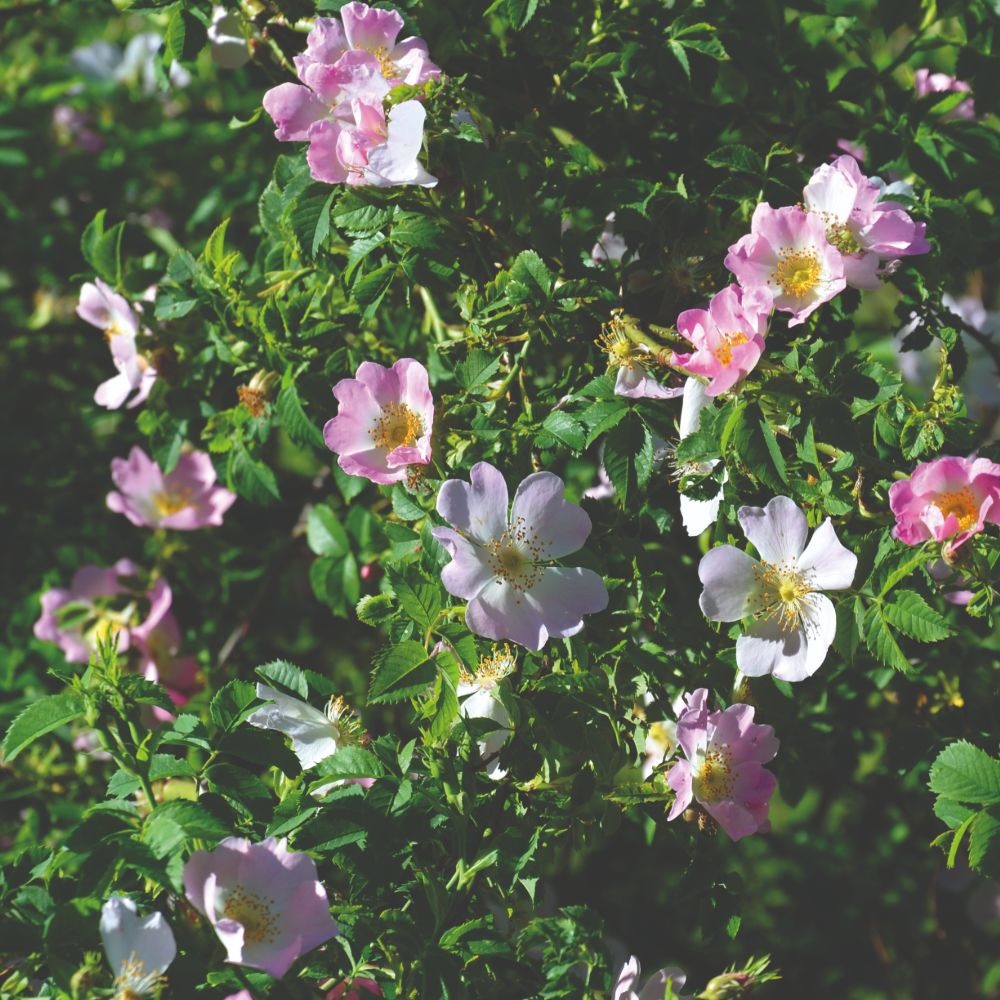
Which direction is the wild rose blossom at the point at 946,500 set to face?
toward the camera

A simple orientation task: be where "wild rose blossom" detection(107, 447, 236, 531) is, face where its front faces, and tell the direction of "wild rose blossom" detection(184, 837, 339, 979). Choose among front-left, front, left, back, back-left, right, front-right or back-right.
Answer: front

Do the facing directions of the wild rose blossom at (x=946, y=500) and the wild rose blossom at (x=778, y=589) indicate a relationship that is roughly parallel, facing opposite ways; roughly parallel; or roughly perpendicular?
roughly parallel

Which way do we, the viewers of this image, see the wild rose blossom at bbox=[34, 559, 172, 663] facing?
facing the viewer

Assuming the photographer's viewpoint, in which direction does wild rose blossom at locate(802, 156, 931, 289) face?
facing the viewer and to the left of the viewer

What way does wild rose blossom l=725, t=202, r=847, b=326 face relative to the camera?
toward the camera

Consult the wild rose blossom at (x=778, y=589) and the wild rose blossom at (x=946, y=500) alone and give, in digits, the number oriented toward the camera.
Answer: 2

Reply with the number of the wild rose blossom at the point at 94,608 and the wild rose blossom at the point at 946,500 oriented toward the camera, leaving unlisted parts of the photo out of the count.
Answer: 2

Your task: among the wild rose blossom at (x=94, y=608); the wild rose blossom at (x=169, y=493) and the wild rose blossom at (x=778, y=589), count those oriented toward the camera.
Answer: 3

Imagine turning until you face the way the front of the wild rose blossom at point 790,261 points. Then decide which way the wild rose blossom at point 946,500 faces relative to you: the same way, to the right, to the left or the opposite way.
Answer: the same way

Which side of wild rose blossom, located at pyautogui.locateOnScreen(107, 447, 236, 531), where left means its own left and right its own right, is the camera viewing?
front

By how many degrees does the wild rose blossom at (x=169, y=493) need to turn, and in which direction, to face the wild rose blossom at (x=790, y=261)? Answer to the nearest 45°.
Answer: approximately 45° to its left
